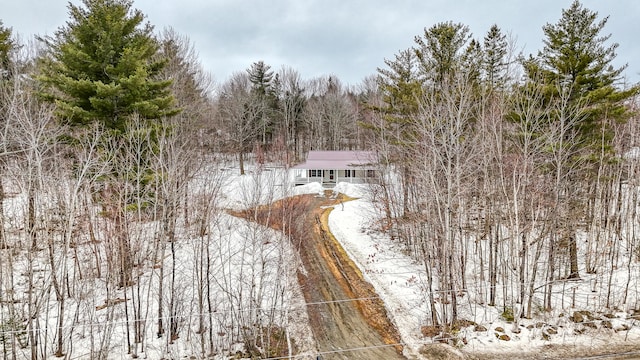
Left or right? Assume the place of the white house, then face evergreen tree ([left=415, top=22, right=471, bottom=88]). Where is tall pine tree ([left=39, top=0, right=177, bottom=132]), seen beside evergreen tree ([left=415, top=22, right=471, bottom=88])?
right

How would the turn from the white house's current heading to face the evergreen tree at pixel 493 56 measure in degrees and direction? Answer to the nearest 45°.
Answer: approximately 45° to its left

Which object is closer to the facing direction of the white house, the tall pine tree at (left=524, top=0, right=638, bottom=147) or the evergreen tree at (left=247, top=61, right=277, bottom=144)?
the tall pine tree

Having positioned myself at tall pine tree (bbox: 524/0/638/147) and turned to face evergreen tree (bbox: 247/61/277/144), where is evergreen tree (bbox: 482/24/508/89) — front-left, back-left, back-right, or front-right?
front-right

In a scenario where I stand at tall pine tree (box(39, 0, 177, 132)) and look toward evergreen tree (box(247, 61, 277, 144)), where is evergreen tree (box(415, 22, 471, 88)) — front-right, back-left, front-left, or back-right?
front-right

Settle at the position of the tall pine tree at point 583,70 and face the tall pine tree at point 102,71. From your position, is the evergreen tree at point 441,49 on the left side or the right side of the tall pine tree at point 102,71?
right

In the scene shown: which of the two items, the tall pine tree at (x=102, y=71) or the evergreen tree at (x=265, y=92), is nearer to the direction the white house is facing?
the tall pine tree

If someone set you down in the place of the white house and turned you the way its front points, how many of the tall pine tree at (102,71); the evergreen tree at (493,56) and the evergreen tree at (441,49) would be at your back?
0

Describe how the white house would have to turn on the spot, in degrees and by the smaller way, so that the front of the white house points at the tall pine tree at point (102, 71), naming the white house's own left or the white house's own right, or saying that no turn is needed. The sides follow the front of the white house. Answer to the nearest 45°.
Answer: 0° — it already faces it

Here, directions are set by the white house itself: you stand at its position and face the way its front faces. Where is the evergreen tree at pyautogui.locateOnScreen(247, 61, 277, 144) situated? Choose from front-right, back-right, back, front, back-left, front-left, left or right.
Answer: back-right

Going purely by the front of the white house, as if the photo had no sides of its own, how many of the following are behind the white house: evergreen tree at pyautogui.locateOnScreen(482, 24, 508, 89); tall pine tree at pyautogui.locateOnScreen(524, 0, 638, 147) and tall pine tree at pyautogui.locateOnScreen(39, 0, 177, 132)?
0

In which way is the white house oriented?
toward the camera

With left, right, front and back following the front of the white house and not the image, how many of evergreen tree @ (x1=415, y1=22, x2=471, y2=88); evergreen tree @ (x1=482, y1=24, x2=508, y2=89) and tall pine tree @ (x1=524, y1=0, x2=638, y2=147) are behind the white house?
0

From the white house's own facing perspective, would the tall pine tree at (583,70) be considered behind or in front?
in front

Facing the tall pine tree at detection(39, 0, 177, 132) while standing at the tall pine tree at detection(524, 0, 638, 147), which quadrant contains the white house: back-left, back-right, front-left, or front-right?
front-right

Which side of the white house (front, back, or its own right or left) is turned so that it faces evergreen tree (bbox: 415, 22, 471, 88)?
front

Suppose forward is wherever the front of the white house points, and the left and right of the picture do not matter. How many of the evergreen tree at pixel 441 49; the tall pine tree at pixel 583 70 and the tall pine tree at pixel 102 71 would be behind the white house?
0
